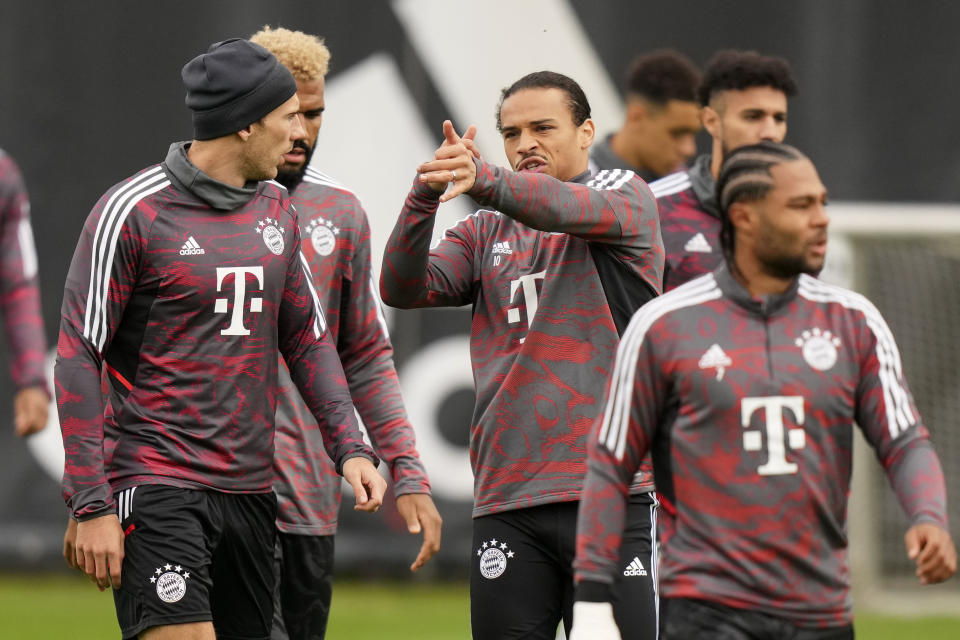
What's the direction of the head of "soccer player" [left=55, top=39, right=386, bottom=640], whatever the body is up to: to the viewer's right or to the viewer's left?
to the viewer's right

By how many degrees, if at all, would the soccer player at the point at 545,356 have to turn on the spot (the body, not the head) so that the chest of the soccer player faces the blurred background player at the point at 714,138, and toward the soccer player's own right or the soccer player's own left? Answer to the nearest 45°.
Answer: approximately 180°

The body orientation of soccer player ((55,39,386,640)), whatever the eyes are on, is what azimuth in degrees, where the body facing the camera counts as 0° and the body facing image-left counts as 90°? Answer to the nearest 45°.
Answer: approximately 315°

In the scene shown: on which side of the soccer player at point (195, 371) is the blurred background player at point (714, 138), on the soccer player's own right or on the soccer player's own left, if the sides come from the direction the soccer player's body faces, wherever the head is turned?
on the soccer player's own left

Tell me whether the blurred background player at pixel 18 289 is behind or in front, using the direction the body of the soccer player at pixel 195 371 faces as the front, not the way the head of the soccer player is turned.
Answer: behind

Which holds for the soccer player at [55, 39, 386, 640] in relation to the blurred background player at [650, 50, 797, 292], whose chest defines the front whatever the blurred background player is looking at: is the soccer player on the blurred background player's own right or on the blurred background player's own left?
on the blurred background player's own right

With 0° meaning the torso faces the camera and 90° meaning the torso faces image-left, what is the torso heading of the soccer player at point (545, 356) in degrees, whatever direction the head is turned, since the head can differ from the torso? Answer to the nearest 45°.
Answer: approximately 45°

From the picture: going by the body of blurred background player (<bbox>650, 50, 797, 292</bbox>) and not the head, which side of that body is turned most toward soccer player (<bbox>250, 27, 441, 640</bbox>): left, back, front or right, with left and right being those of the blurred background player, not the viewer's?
right

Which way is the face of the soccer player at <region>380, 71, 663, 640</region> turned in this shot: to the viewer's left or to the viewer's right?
to the viewer's left

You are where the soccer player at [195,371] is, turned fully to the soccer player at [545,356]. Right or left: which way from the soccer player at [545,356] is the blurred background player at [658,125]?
left

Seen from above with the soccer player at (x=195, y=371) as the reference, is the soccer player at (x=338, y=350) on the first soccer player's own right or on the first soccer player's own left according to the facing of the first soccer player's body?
on the first soccer player's own left

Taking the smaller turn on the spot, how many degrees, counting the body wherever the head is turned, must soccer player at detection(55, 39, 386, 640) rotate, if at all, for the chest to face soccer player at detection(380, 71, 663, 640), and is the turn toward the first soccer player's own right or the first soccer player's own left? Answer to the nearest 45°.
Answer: approximately 45° to the first soccer player's own left
